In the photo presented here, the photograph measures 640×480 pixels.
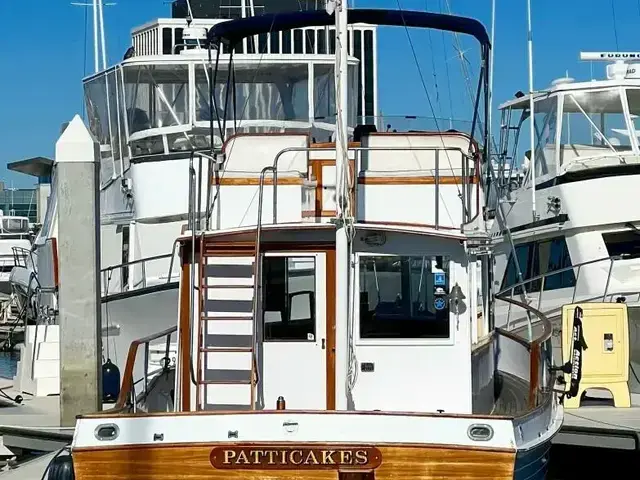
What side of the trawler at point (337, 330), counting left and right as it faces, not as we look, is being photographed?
back

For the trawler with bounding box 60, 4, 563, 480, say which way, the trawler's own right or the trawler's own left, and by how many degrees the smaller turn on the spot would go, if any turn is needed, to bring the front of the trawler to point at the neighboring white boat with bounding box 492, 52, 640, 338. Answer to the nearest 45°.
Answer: approximately 45° to the trawler's own right

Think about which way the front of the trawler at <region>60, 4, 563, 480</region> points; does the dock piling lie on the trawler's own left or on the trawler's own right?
on the trawler's own left
